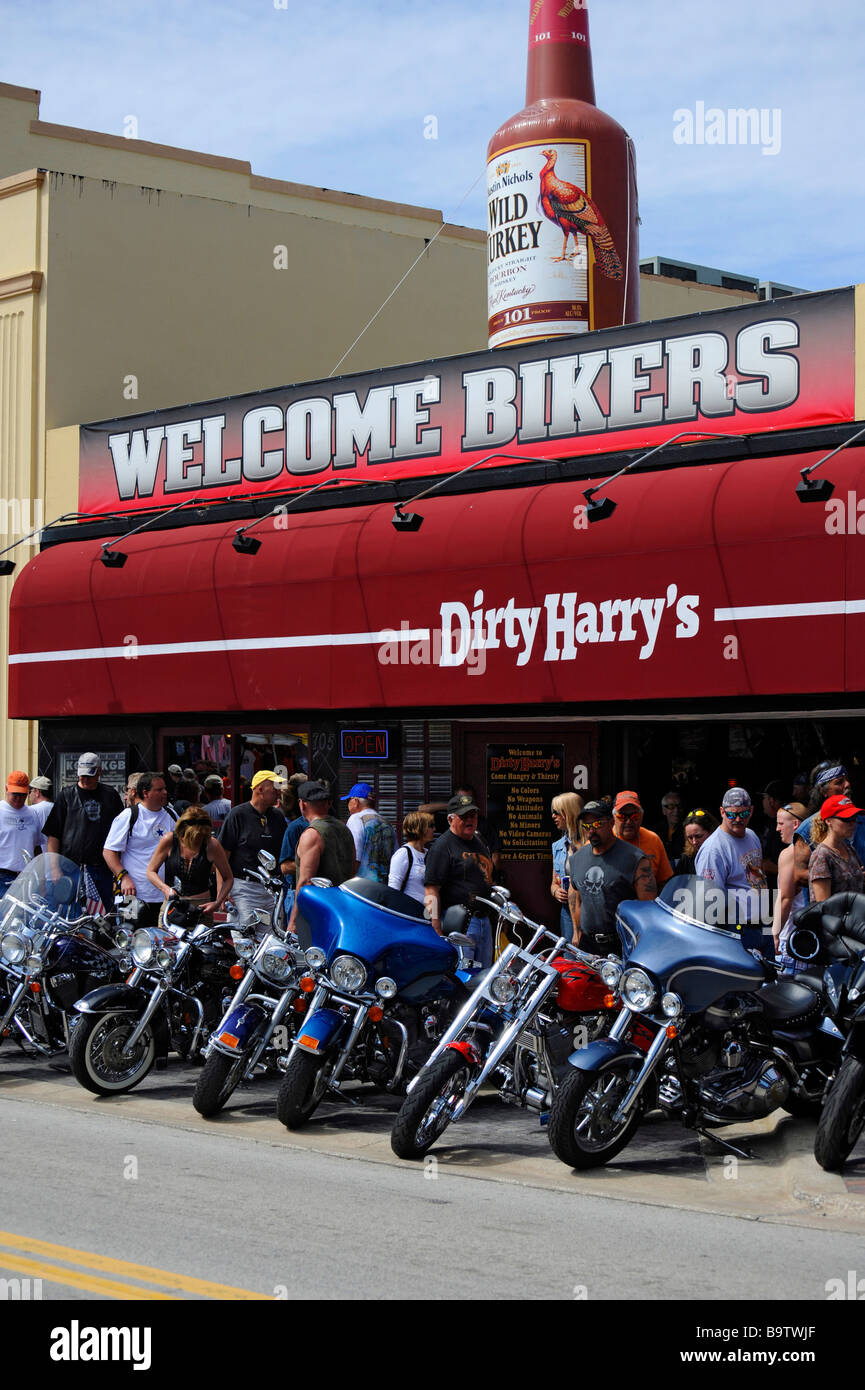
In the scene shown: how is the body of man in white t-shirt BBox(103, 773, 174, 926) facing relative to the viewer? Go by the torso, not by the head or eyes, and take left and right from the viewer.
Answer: facing the viewer and to the right of the viewer

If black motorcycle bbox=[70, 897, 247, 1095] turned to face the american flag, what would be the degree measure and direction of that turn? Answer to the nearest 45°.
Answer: approximately 135° to its right

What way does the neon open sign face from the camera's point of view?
toward the camera

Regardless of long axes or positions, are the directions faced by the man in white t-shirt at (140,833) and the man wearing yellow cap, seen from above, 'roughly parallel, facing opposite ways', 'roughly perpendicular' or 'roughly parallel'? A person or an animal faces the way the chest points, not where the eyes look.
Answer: roughly parallel

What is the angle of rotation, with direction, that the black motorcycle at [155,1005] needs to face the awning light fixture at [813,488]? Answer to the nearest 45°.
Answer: approximately 135° to its left

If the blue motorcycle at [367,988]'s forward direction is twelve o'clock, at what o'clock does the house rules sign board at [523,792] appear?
The house rules sign board is roughly at 5 o'clock from the blue motorcycle.

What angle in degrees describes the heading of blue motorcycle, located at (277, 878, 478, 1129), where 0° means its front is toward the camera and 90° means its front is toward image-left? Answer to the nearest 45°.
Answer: approximately 45°

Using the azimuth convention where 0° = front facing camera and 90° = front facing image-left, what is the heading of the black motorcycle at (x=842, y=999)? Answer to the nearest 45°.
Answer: approximately 45°

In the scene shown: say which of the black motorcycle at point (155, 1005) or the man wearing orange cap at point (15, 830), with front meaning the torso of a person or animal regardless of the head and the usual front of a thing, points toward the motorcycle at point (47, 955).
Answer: the man wearing orange cap

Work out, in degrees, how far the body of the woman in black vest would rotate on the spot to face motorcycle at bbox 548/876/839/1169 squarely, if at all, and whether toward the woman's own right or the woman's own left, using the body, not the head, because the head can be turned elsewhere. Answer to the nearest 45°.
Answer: approximately 45° to the woman's own left

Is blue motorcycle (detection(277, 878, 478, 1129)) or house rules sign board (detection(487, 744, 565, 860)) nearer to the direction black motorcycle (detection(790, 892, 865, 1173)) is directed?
the blue motorcycle

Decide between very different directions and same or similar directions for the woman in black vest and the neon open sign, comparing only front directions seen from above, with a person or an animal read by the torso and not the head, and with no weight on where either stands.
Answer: same or similar directions

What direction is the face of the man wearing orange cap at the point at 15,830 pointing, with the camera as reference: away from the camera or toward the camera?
toward the camera

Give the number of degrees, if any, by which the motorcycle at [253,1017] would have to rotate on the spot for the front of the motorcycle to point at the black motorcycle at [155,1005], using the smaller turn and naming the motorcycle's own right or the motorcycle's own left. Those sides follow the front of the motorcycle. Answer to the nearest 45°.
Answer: approximately 90° to the motorcycle's own right

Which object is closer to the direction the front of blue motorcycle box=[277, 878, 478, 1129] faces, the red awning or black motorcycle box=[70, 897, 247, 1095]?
the black motorcycle

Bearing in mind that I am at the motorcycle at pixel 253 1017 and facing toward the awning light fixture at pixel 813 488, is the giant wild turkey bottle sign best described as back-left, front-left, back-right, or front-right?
front-left

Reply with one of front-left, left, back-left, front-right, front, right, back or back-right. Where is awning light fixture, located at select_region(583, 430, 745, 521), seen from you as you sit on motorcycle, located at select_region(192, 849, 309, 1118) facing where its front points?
back

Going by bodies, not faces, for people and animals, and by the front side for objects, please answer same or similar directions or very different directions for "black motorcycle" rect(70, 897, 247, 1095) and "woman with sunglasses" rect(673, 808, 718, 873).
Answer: same or similar directions

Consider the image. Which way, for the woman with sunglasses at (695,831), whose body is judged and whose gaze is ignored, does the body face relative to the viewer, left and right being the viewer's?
facing the viewer and to the left of the viewer

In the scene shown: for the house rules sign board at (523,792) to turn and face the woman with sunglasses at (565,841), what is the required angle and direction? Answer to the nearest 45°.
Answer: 0° — it already faces them
